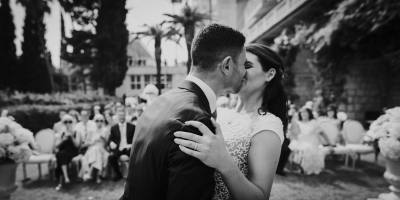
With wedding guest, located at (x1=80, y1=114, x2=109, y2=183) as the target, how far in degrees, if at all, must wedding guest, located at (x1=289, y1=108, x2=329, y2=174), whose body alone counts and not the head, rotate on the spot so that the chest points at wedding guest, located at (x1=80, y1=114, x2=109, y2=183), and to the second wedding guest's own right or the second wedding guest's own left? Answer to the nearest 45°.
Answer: approximately 45° to the second wedding guest's own right

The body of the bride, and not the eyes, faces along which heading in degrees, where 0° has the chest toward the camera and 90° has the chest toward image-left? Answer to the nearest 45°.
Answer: approximately 45°

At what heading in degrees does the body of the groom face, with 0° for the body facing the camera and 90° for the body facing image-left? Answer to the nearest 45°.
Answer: approximately 225°

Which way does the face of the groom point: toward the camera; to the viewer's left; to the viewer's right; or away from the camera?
to the viewer's right

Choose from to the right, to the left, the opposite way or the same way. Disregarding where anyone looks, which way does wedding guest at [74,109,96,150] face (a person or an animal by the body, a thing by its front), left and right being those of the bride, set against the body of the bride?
to the left

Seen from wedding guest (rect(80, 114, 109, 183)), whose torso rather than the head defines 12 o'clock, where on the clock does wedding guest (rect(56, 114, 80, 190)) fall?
wedding guest (rect(56, 114, 80, 190)) is roughly at 4 o'clock from wedding guest (rect(80, 114, 109, 183)).

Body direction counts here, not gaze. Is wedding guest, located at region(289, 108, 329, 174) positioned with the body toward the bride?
yes

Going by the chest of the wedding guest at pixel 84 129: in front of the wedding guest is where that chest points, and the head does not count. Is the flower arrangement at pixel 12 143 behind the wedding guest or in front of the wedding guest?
in front

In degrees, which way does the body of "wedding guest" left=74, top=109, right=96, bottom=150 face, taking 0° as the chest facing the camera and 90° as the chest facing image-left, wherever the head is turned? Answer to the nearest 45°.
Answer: approximately 0°

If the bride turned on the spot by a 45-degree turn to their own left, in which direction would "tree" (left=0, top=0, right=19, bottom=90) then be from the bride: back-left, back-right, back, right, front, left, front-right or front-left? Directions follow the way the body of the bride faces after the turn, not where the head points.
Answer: back-right
